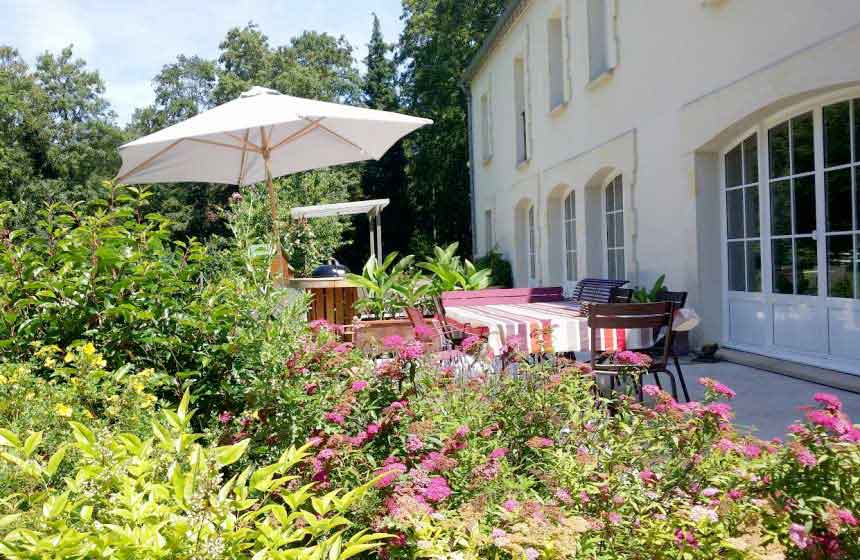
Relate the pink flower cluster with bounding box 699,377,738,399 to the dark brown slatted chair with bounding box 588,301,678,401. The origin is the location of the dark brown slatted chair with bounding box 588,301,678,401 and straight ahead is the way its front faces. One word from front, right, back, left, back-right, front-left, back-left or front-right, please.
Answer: back

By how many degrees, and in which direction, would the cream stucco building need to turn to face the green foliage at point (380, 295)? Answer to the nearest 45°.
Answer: approximately 45° to its right

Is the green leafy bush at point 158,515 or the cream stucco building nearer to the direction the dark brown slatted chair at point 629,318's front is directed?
the cream stucco building

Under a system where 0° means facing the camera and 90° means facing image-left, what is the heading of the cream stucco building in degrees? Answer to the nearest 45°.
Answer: approximately 45°

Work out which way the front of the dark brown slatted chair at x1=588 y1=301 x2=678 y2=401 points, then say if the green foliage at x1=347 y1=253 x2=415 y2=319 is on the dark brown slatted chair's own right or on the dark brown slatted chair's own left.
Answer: on the dark brown slatted chair's own left

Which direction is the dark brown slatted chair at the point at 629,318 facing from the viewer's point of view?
away from the camera

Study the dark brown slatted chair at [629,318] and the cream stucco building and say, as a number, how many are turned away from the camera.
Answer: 1

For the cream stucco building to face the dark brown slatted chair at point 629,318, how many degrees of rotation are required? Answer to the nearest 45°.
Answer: approximately 45° to its left

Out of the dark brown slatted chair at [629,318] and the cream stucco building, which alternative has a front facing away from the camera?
the dark brown slatted chair

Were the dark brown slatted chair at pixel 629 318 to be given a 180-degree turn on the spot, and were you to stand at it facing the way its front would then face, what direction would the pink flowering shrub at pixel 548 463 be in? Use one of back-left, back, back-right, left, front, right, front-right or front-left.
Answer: front

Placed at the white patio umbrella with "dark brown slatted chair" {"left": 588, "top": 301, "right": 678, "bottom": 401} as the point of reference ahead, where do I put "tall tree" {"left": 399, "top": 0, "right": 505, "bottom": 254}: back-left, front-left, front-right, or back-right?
back-left
